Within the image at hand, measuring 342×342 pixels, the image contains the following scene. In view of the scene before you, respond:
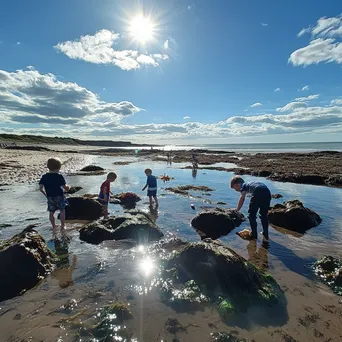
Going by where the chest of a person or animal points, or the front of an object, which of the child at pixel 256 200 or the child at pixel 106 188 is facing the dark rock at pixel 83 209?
the child at pixel 256 200

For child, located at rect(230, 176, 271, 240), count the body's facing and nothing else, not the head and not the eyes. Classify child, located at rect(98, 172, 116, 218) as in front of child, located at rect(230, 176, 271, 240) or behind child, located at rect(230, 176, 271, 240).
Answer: in front

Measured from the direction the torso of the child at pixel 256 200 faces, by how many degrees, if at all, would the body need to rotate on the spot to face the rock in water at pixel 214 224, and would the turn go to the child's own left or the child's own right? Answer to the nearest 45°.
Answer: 0° — they already face it

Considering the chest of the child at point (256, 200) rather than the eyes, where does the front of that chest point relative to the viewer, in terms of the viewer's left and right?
facing to the left of the viewer

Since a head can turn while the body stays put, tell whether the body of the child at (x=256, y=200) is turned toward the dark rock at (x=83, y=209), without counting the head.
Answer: yes

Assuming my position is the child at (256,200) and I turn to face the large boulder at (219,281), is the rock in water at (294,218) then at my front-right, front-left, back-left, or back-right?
back-left
